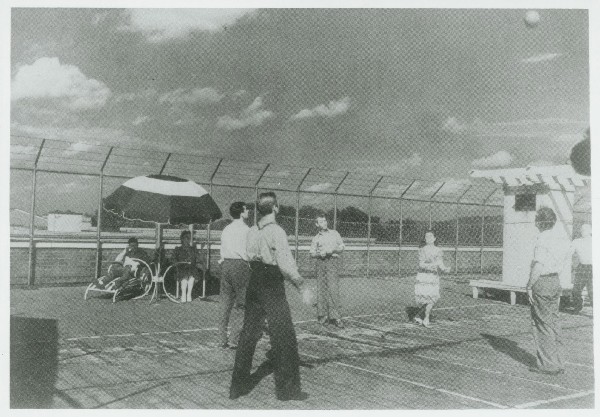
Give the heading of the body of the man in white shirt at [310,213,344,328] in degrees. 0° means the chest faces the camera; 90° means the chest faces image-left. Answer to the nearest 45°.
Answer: approximately 0°

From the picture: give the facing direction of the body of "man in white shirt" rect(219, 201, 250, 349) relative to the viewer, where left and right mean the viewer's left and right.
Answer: facing away from the viewer and to the right of the viewer

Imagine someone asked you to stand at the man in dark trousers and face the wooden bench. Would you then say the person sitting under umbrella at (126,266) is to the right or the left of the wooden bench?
left

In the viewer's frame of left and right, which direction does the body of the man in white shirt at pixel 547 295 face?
facing away from the viewer and to the left of the viewer
